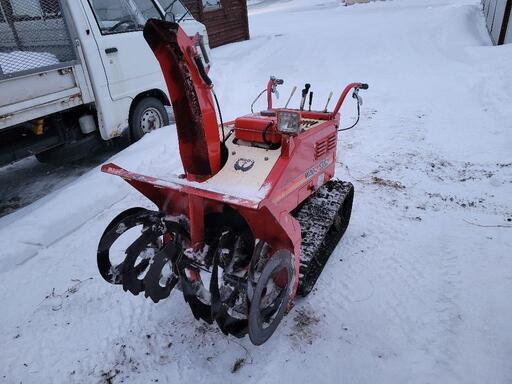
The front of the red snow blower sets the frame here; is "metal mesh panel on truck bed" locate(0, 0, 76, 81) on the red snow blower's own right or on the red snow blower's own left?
on the red snow blower's own right

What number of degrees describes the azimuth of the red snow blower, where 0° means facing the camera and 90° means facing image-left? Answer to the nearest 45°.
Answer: approximately 45°

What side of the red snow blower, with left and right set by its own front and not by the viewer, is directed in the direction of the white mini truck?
right
